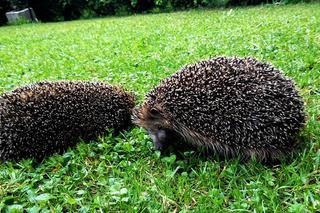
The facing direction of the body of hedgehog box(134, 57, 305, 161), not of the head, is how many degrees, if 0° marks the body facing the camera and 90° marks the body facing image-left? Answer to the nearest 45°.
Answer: approximately 90°
